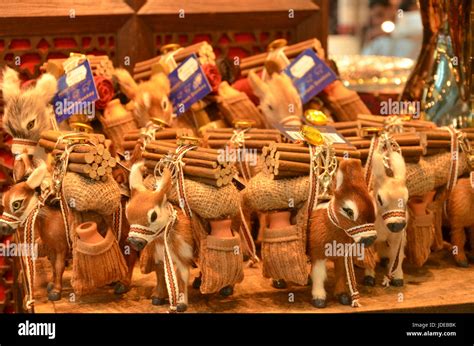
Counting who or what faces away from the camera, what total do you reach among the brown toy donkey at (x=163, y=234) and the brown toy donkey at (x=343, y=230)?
0

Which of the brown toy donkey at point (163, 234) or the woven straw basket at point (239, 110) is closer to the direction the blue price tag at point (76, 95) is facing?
the brown toy donkey

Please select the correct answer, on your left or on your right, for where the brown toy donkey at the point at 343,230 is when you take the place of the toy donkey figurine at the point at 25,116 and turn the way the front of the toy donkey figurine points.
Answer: on your left

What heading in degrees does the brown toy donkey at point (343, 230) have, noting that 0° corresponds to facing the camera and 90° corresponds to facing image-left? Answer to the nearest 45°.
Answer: approximately 315°

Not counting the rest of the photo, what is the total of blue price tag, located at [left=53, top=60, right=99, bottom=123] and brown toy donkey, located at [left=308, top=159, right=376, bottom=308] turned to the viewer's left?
0

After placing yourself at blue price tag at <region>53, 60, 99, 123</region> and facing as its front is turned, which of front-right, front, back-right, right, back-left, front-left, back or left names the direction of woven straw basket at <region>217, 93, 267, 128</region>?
left

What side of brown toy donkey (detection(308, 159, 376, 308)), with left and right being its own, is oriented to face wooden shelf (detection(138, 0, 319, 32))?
back

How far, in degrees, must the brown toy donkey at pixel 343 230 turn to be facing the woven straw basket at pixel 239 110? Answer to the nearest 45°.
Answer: approximately 180°

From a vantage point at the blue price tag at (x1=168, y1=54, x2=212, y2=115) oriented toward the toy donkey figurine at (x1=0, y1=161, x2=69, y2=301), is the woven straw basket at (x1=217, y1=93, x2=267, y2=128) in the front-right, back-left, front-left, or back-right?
back-left

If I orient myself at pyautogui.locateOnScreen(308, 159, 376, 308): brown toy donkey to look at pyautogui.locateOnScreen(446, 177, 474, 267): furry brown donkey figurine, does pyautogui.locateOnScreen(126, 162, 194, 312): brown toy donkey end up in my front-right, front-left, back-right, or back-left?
back-left

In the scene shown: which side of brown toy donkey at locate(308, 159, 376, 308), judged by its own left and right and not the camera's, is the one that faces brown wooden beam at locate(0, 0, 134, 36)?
back

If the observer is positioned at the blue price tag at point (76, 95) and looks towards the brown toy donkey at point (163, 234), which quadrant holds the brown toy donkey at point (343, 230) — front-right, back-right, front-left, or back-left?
front-left

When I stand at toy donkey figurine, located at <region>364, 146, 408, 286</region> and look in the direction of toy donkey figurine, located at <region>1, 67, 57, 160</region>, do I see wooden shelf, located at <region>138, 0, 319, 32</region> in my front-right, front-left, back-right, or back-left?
front-right

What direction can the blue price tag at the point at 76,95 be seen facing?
toward the camera

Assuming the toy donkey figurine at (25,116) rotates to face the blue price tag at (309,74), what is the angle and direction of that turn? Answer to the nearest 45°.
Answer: approximately 135° to its left
